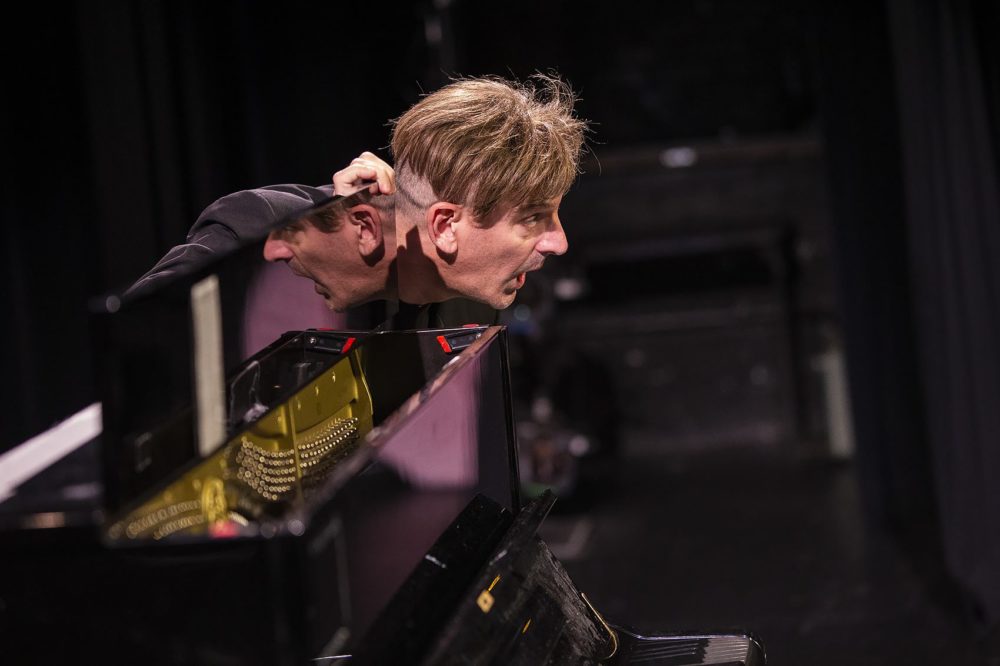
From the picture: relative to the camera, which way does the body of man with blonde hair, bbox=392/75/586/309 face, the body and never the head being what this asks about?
to the viewer's right

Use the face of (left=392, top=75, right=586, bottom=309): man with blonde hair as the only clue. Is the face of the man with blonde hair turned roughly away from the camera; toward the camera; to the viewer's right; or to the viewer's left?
to the viewer's right

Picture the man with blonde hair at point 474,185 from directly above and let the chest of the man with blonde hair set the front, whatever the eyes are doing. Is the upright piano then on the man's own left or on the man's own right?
on the man's own right
